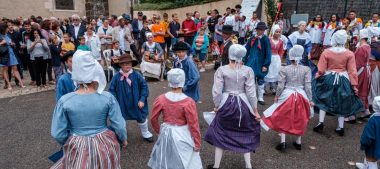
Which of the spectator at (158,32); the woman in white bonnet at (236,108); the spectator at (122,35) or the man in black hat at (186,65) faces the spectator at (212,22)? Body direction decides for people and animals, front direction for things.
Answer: the woman in white bonnet

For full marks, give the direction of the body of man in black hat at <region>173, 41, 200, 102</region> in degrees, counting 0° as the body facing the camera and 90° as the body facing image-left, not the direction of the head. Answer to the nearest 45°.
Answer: approximately 45°

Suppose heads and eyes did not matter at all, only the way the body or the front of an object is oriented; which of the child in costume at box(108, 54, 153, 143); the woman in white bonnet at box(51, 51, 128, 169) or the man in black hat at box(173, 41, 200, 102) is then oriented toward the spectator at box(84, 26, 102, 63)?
the woman in white bonnet

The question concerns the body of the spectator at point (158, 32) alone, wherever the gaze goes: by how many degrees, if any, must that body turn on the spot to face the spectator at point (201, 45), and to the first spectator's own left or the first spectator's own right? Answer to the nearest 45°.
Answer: approximately 45° to the first spectator's own left

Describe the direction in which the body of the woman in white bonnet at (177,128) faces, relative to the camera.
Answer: away from the camera

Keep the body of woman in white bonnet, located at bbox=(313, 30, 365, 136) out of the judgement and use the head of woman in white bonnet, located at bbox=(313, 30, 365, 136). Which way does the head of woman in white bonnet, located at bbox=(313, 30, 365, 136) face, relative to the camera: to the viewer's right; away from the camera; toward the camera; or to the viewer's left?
away from the camera

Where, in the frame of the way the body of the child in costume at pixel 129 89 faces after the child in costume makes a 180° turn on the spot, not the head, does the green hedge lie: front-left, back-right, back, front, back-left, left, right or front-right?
front

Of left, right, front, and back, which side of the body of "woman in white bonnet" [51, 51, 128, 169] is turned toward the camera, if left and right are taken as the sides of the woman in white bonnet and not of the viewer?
back

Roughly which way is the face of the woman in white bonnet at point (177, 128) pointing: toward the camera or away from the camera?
away from the camera

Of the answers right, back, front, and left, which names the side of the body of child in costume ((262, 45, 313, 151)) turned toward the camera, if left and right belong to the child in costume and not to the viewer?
back

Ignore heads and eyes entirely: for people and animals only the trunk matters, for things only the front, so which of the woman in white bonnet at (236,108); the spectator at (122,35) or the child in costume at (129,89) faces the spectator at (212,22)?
the woman in white bonnet

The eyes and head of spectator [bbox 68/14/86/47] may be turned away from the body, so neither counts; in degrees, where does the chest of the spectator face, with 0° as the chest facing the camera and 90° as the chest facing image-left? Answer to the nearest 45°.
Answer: approximately 0°
